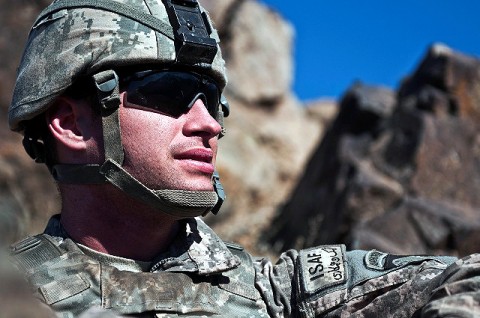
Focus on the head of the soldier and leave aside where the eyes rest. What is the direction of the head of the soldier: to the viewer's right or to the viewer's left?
to the viewer's right

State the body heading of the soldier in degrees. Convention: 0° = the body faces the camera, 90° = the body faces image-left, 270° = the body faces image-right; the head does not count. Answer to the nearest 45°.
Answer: approximately 315°

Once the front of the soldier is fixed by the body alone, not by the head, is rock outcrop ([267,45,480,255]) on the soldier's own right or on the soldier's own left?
on the soldier's own left
